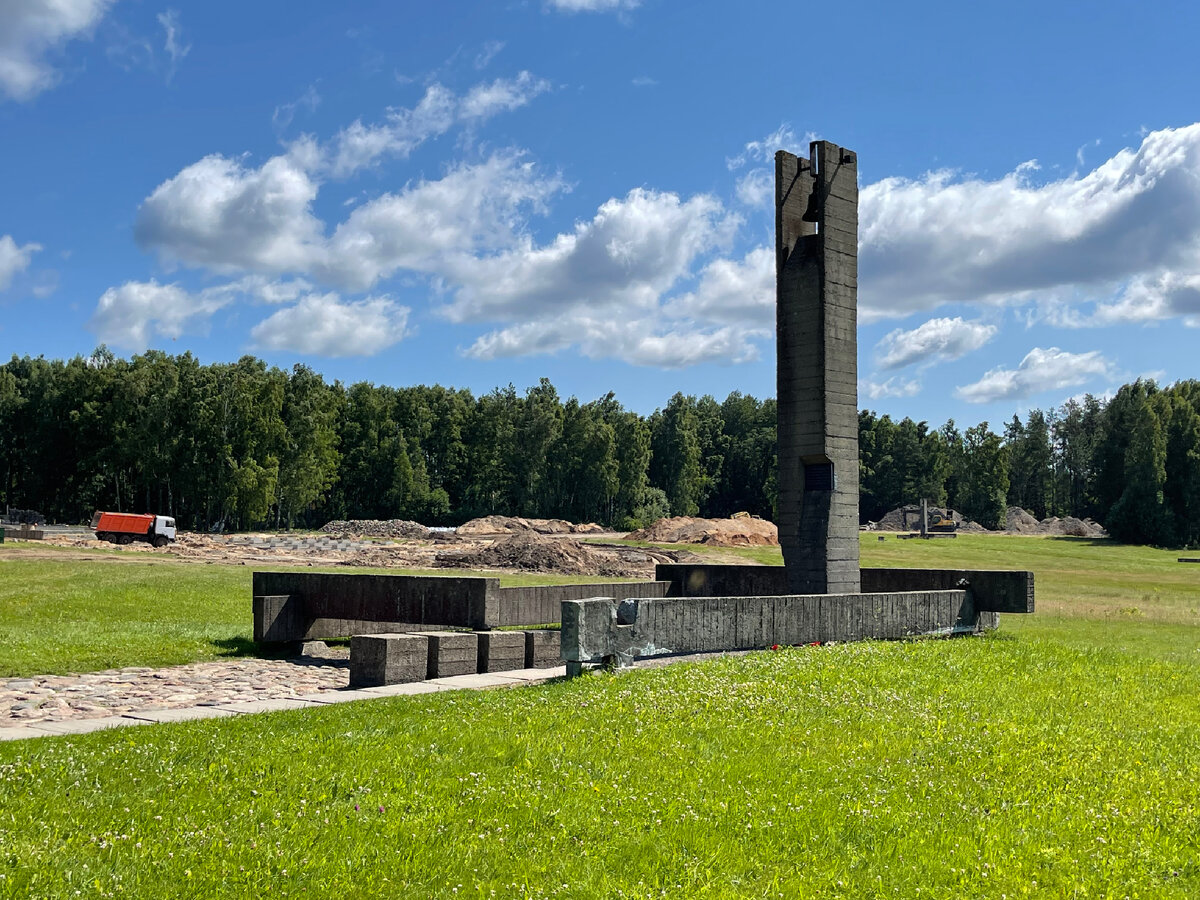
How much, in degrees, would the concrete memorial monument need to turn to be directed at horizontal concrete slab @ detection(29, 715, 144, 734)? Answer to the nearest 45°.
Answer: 0° — it already faces it

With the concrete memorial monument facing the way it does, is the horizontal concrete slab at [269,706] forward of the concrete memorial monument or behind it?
forward

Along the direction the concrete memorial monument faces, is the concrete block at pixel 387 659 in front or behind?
in front

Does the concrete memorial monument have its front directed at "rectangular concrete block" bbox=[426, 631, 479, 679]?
yes

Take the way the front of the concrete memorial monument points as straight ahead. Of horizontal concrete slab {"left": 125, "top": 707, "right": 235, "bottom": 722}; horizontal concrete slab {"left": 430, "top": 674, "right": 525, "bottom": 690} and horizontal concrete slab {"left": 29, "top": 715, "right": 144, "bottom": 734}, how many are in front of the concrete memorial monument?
3

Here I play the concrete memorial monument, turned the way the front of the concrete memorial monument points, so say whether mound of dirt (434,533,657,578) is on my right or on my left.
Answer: on my right

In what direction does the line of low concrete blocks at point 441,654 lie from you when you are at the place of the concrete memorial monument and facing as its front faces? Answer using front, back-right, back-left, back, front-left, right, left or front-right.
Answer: front

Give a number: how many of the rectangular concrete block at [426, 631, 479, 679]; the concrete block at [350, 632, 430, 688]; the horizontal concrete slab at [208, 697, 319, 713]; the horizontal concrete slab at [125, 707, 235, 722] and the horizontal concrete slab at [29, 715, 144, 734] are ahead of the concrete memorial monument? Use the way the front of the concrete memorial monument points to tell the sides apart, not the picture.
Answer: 5

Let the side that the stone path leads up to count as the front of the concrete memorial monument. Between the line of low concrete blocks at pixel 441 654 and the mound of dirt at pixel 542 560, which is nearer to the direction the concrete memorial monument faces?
the line of low concrete blocks

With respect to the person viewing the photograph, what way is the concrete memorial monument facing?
facing the viewer and to the left of the viewer

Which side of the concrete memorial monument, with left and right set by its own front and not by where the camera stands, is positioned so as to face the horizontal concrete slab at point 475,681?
front
